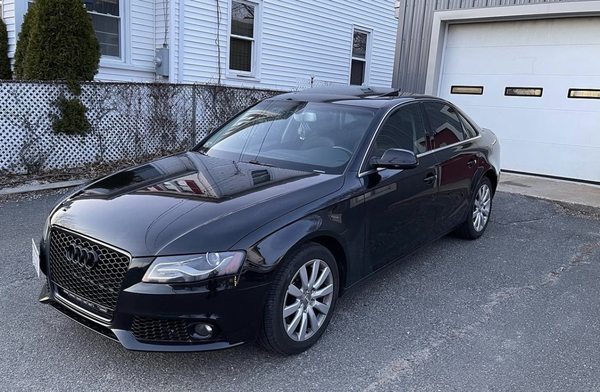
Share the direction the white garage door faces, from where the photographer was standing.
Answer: facing the viewer

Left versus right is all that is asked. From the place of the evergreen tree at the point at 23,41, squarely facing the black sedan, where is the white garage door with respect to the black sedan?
left

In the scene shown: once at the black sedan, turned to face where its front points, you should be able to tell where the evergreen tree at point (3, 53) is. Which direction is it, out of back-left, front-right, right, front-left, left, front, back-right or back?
right

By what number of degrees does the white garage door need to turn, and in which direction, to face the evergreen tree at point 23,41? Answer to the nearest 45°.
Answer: approximately 45° to its right

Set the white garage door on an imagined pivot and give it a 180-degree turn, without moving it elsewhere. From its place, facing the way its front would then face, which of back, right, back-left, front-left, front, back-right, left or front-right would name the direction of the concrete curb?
back-left

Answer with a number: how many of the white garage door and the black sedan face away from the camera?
0

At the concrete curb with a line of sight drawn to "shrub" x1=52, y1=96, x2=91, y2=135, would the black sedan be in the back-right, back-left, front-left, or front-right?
back-right

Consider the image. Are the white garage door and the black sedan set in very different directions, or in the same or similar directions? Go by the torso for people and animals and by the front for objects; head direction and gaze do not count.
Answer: same or similar directions

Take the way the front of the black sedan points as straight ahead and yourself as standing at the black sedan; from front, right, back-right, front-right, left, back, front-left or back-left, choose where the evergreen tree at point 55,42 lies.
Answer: right

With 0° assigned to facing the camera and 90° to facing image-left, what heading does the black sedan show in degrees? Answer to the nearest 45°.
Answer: approximately 45°

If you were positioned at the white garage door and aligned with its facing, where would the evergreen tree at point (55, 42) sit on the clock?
The evergreen tree is roughly at 2 o'clock from the white garage door.

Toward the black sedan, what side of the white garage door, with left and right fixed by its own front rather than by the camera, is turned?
front

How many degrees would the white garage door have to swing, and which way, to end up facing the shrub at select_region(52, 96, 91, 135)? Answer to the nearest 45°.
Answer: approximately 45° to its right

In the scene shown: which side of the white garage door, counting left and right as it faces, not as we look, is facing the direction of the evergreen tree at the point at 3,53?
right
